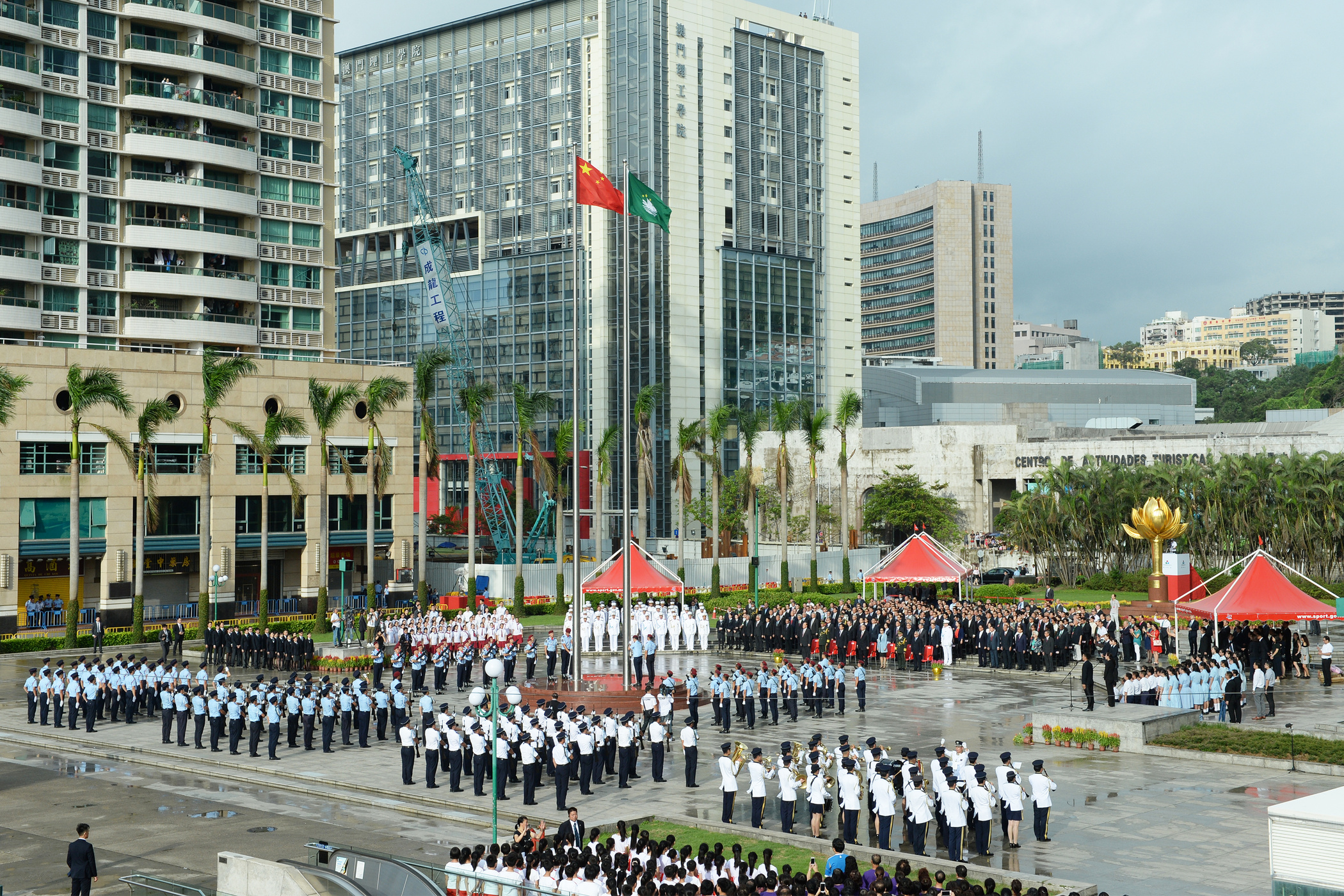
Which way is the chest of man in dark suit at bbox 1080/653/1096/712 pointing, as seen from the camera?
to the viewer's left

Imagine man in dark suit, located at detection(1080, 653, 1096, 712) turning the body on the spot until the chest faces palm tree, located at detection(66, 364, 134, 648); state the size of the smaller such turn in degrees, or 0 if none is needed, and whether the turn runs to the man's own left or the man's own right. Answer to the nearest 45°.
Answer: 0° — they already face it

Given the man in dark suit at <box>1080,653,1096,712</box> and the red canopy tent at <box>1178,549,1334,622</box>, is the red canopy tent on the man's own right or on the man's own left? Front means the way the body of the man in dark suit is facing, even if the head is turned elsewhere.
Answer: on the man's own right

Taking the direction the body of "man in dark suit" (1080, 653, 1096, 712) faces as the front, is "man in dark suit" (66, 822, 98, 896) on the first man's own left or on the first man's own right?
on the first man's own left

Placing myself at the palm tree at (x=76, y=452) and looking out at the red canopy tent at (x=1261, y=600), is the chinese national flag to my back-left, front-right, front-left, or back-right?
front-right

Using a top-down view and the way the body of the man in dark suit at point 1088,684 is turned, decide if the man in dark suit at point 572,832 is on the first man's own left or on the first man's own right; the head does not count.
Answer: on the first man's own left

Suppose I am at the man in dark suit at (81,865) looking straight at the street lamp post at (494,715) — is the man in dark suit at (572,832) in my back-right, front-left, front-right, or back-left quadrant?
front-right
